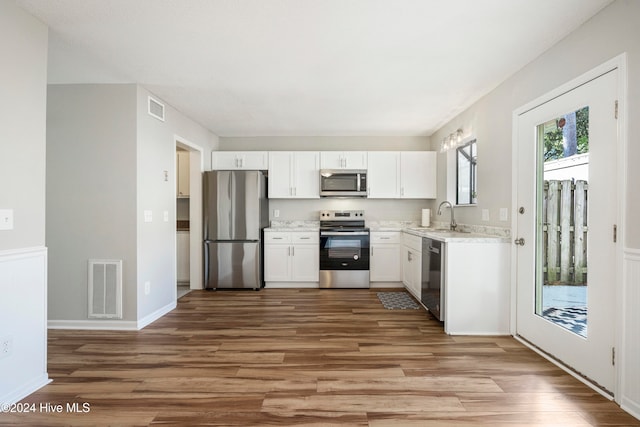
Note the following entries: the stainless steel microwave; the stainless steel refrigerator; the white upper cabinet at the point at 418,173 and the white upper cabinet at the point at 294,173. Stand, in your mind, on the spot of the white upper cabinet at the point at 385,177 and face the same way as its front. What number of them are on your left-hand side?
1

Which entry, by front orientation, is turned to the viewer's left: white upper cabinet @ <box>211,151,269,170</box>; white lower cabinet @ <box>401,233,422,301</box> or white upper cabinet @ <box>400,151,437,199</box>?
the white lower cabinet

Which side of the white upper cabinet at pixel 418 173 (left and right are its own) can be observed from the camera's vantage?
front

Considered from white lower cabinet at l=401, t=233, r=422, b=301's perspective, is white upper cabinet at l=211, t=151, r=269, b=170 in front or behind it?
in front

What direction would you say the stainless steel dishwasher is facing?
to the viewer's left

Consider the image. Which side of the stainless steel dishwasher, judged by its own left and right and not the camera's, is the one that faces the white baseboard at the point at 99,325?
front

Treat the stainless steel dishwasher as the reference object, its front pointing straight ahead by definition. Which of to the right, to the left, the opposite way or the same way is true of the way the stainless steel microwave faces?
to the left

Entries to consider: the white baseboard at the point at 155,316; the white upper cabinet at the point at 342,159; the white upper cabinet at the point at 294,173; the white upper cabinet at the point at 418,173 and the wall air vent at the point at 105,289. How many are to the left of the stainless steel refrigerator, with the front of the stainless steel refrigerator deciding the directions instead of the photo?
3

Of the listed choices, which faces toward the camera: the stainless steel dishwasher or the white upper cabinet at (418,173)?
the white upper cabinet

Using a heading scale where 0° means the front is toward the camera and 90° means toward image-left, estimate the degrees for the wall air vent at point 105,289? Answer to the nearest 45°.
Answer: approximately 0°

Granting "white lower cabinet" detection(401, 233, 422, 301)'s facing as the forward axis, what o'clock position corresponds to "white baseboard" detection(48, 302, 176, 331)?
The white baseboard is roughly at 11 o'clock from the white lower cabinet.

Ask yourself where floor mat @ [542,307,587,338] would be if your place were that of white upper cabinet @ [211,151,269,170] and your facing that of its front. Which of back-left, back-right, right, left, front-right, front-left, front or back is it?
front-left

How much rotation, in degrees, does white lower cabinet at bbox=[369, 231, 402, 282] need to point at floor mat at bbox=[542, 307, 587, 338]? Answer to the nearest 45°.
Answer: approximately 45° to its left

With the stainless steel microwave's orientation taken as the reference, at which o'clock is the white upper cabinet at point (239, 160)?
The white upper cabinet is roughly at 3 o'clock from the stainless steel microwave.

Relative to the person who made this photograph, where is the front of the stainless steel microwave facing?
facing the viewer

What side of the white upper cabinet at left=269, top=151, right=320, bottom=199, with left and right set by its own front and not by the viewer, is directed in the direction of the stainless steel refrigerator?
right

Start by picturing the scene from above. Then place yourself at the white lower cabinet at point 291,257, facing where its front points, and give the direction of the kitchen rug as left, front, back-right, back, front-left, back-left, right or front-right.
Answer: front-left

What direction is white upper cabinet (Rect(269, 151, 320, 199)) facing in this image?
toward the camera

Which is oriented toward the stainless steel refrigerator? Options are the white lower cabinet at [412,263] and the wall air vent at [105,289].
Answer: the white lower cabinet

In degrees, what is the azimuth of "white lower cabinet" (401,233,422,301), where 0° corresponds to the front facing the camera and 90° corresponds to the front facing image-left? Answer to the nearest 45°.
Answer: approximately 90°

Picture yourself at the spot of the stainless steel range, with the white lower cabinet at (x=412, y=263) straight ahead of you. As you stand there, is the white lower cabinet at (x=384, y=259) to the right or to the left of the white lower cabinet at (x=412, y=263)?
left
